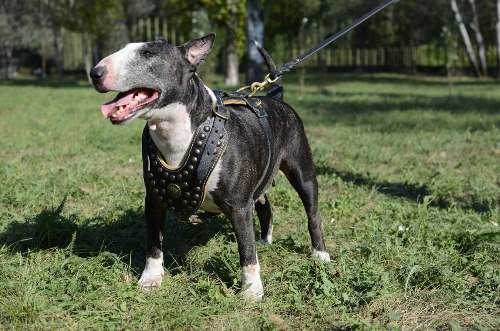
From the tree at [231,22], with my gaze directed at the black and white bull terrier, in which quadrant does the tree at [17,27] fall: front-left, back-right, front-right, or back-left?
back-right

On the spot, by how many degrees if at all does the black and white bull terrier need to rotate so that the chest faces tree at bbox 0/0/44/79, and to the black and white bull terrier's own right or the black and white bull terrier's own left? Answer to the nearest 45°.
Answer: approximately 135° to the black and white bull terrier's own right

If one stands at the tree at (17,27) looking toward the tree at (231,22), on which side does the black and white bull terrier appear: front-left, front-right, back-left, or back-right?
front-right

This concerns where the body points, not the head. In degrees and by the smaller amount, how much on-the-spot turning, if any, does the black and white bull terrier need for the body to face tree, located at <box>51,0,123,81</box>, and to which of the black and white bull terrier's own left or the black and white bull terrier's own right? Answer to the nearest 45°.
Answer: approximately 135° to the black and white bull terrier's own right

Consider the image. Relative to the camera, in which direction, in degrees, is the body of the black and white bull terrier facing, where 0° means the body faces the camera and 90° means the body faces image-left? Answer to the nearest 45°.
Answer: approximately 45°

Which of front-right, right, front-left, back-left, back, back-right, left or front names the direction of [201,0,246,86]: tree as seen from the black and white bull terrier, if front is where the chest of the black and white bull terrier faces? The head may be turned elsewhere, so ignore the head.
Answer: back-right

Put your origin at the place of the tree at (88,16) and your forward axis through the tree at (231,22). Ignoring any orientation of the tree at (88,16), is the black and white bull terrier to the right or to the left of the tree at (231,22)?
right
